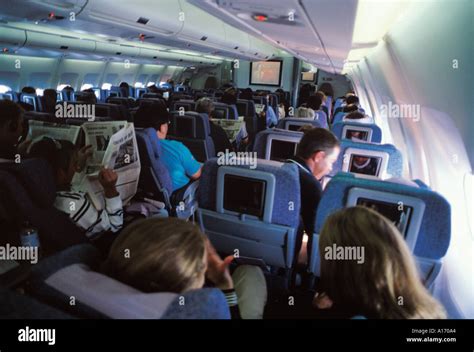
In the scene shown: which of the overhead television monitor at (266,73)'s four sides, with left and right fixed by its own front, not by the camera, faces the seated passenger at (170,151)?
front

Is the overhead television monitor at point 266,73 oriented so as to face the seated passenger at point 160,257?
yes

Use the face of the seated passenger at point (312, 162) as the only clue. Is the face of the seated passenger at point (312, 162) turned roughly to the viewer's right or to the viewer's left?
to the viewer's right

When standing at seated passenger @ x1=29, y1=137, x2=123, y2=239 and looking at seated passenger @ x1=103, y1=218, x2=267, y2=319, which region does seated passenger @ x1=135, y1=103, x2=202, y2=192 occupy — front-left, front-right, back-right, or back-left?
back-left

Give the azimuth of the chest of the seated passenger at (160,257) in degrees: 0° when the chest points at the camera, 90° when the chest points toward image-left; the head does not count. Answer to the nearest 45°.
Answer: approximately 225°

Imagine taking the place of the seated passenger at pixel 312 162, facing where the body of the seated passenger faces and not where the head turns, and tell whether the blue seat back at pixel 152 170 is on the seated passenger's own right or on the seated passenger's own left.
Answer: on the seated passenger's own left

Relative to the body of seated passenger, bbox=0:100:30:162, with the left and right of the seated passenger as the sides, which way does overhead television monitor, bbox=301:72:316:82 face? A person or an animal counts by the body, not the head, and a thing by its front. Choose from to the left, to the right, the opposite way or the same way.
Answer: the opposite way

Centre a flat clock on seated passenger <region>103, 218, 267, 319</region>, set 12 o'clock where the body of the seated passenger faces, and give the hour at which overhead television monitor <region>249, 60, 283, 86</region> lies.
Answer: The overhead television monitor is roughly at 11 o'clock from the seated passenger.

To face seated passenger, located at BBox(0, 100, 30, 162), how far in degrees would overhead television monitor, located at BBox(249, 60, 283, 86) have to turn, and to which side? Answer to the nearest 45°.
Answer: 0° — it already faces them
